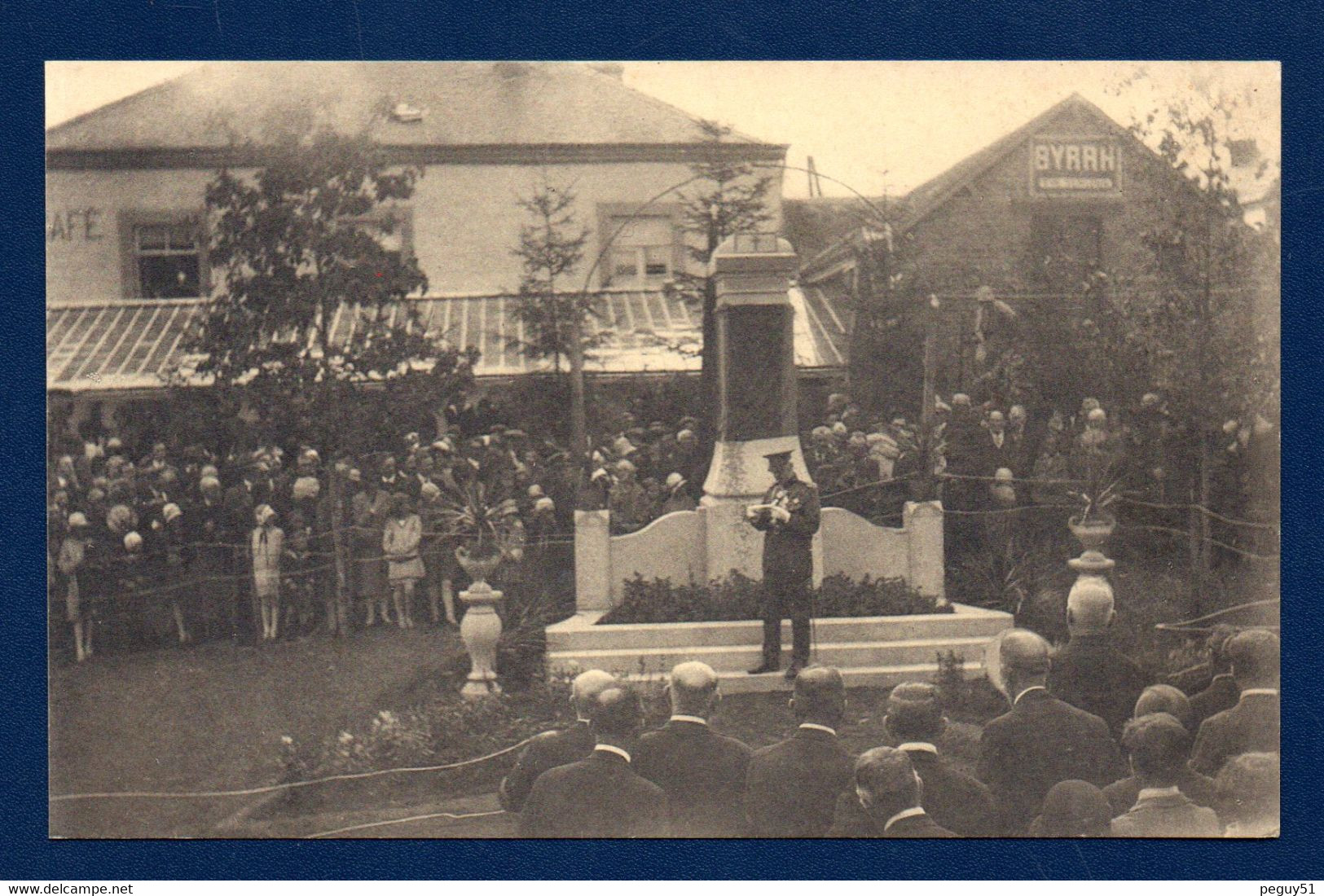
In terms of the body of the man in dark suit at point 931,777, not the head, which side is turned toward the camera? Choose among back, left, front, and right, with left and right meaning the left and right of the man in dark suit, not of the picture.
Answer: back

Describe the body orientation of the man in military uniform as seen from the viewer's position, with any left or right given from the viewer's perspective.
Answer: facing the viewer and to the left of the viewer

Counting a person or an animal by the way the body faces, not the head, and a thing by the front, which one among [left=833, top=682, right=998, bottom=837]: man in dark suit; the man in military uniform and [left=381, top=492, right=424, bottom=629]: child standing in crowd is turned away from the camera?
the man in dark suit

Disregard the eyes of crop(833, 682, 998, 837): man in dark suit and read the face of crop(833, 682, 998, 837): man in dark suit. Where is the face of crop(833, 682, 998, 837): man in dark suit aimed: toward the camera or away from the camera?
away from the camera
